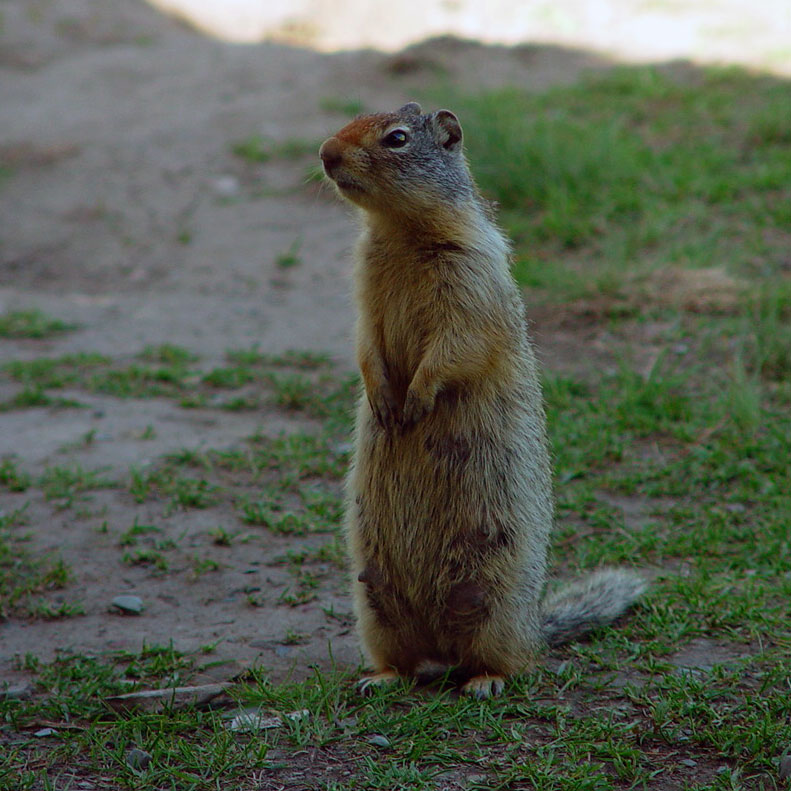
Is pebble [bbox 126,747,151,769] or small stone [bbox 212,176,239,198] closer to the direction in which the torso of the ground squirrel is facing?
the pebble

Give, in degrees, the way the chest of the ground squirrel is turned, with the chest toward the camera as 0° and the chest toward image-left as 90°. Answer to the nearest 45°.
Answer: approximately 45°

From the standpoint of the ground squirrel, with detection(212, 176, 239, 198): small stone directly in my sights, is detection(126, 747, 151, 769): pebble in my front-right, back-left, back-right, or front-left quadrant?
back-left

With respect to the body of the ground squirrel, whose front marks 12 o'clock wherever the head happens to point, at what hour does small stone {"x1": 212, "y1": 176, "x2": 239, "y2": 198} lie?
The small stone is roughly at 4 o'clock from the ground squirrel.

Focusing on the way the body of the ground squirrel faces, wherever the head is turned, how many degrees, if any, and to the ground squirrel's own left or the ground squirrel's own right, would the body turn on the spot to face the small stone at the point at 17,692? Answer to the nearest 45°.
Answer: approximately 45° to the ground squirrel's own right

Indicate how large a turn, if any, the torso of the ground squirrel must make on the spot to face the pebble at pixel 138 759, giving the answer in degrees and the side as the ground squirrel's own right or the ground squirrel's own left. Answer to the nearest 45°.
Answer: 0° — it already faces it
